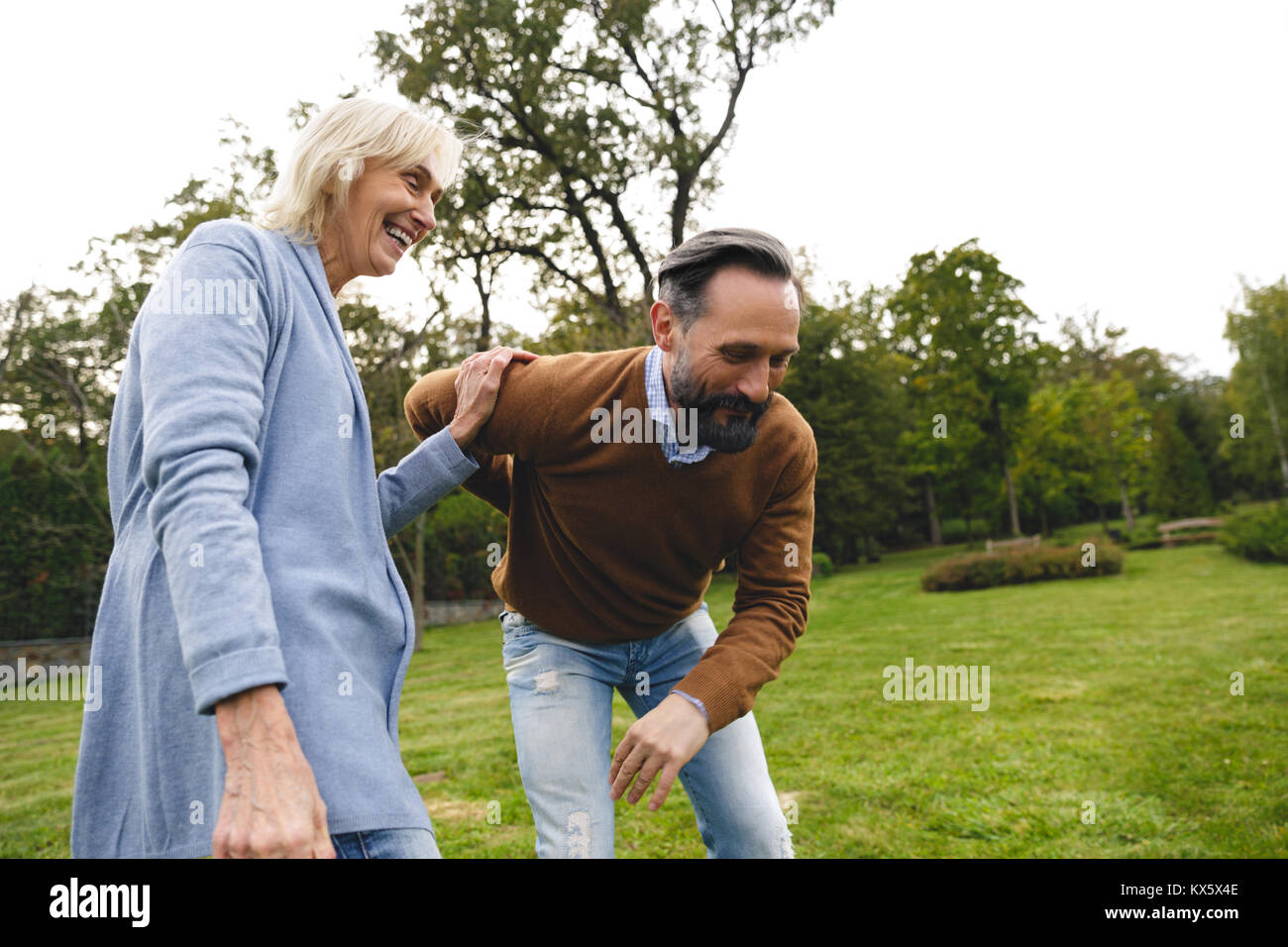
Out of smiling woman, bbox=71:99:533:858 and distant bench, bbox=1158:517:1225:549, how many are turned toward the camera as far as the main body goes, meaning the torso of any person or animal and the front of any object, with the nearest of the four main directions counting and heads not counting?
1

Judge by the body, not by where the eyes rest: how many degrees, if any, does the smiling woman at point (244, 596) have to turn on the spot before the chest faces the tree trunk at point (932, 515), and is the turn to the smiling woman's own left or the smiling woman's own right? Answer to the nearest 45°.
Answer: approximately 45° to the smiling woman's own left

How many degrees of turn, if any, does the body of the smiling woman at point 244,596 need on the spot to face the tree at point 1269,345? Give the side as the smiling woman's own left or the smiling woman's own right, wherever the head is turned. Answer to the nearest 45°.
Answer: approximately 45° to the smiling woman's own left

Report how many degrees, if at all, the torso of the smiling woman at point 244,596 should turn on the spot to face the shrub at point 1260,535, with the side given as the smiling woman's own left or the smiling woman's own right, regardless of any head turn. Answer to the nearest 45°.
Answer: approximately 45° to the smiling woman's own left

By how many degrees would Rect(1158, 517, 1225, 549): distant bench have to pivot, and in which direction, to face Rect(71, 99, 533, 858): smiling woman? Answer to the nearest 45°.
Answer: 0° — it already faces them

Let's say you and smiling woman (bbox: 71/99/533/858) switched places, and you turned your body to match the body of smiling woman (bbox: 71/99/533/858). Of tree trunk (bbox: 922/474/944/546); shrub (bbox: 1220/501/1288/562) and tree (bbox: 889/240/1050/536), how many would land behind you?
0

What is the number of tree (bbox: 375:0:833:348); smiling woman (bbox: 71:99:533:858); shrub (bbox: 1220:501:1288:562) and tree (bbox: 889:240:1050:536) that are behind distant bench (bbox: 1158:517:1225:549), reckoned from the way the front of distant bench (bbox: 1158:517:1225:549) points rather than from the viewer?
0

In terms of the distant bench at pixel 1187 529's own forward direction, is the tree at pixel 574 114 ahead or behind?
ahead

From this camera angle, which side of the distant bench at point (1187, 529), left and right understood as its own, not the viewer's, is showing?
front

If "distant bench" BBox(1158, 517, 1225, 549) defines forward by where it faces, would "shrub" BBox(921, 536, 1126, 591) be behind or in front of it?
in front

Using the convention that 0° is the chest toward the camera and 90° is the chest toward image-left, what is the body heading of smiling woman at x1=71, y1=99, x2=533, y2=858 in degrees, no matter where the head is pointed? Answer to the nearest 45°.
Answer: approximately 270°
